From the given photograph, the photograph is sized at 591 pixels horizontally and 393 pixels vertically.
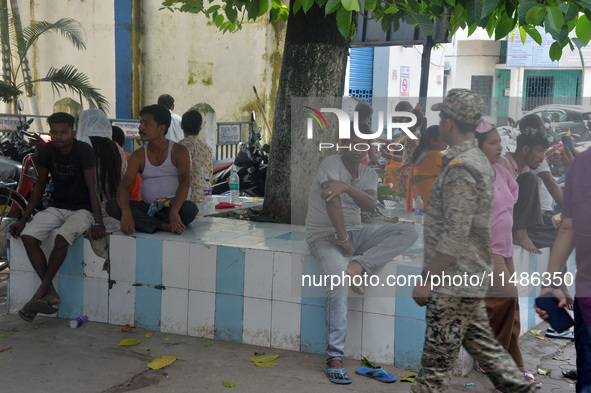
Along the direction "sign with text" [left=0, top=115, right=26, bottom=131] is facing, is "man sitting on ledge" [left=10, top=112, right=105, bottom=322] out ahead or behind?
ahead

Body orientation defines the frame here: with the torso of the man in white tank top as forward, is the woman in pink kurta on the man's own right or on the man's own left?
on the man's own left

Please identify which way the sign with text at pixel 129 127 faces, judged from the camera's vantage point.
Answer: facing the viewer

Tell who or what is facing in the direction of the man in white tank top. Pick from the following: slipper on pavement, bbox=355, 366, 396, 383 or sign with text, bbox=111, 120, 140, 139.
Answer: the sign with text

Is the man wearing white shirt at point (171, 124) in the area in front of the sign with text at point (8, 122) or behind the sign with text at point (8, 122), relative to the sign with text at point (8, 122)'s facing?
in front

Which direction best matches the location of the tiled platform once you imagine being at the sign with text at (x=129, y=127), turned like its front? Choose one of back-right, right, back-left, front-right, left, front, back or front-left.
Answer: front

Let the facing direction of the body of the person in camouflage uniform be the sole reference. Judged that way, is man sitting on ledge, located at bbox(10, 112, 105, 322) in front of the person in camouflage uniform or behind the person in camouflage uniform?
in front

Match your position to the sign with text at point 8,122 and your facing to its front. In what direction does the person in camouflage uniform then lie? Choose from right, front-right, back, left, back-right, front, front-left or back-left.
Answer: front

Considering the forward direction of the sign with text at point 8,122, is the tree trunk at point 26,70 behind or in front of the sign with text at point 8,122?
behind

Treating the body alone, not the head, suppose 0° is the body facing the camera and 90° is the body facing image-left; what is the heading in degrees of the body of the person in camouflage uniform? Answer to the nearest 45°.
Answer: approximately 90°

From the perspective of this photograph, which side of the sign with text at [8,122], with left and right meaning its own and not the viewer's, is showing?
front

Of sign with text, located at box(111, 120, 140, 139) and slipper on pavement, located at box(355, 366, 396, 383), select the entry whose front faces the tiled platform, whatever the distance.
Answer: the sign with text

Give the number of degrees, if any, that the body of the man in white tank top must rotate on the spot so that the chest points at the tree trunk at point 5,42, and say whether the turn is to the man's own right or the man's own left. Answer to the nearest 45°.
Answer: approximately 180°

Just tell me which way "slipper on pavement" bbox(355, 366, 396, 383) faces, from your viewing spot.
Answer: facing the viewer and to the right of the viewer
